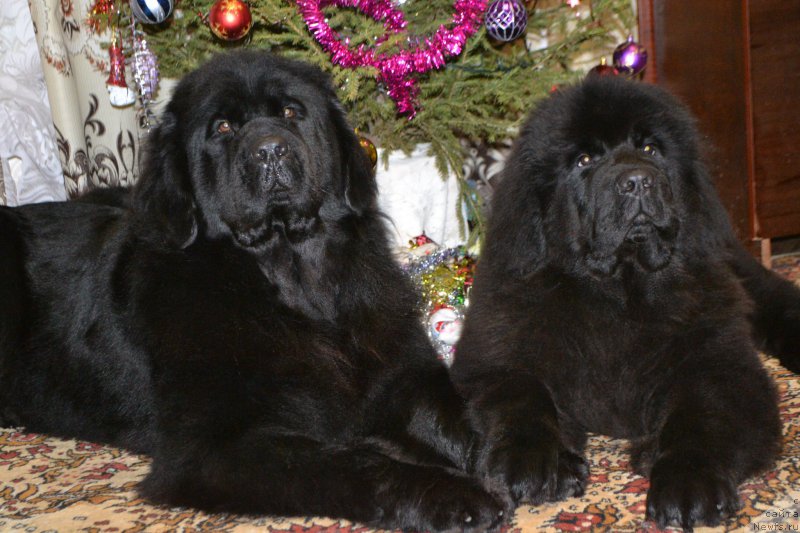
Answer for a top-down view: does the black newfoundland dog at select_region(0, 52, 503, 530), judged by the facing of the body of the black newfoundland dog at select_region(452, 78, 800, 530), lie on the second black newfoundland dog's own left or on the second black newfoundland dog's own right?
on the second black newfoundland dog's own right

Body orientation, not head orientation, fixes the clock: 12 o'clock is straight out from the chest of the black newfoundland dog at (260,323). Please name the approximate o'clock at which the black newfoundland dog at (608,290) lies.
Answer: the black newfoundland dog at (608,290) is roughly at 11 o'clock from the black newfoundland dog at (260,323).

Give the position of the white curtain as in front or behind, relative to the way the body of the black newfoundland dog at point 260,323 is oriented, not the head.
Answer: behind

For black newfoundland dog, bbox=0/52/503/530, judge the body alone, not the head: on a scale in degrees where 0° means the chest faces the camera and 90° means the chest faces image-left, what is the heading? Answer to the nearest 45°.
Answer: approximately 315°

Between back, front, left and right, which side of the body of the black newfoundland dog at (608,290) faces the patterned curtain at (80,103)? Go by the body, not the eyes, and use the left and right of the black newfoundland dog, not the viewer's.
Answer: right

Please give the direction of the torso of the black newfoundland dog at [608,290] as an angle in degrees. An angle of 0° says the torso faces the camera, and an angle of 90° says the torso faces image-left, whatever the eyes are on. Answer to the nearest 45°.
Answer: approximately 0°
